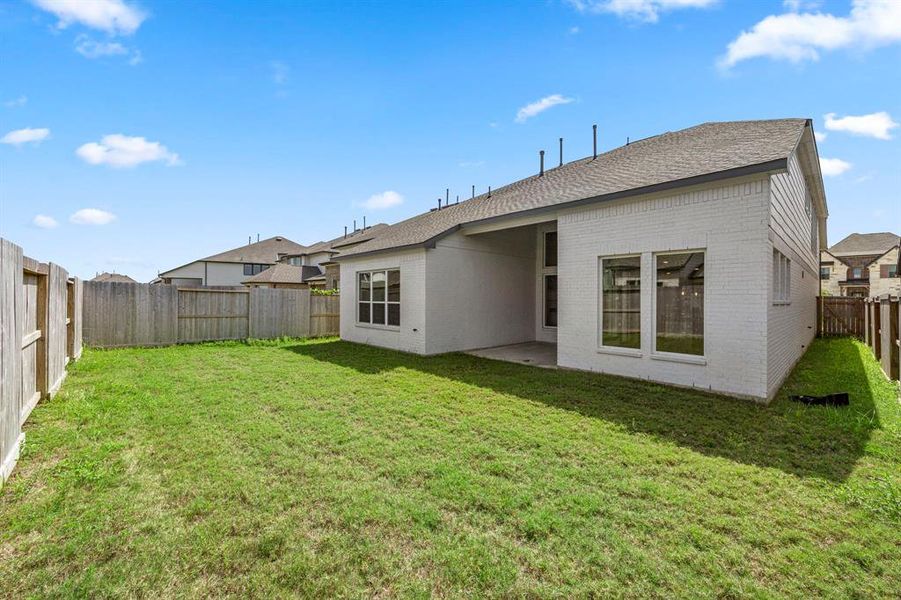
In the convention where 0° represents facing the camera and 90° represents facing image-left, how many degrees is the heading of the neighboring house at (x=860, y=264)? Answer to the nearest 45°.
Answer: approximately 0°

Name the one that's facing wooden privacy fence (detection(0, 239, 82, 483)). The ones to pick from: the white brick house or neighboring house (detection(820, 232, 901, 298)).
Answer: the neighboring house

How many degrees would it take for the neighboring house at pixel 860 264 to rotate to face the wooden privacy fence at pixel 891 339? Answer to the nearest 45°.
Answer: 0° — it already faces it

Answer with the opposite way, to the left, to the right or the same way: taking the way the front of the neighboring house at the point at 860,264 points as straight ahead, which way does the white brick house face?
the opposite way

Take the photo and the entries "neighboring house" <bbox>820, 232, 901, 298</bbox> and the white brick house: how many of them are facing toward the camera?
1

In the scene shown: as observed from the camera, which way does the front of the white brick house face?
facing away from the viewer and to the right of the viewer
